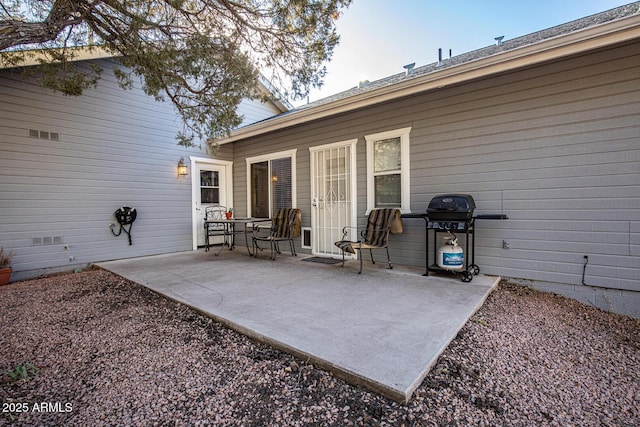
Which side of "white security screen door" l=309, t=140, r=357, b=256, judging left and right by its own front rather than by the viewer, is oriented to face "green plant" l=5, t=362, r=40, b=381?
front

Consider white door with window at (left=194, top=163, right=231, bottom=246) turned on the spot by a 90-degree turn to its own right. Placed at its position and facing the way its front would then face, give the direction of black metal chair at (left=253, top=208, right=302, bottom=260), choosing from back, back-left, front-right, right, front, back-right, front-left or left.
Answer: left

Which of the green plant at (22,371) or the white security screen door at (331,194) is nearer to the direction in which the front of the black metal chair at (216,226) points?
the white security screen door

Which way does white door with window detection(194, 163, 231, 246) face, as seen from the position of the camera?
facing the viewer and to the right of the viewer

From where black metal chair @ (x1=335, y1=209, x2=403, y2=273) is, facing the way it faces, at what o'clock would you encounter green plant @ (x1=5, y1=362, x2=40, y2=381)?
The green plant is roughly at 12 o'clock from the black metal chair.

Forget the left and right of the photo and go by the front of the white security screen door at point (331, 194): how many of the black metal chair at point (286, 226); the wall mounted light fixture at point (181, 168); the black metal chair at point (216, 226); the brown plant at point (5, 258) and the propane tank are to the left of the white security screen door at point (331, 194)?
1

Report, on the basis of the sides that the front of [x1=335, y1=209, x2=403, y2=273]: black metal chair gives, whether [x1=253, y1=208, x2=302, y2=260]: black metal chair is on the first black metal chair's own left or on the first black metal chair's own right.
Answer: on the first black metal chair's own right

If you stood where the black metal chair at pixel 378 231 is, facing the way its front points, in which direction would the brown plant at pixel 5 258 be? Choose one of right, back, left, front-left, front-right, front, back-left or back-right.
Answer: front-right

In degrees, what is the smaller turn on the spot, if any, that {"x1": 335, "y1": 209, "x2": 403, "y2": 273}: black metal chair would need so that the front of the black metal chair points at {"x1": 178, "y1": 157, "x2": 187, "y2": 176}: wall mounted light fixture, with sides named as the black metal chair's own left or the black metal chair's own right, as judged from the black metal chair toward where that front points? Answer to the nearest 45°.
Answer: approximately 45° to the black metal chair's own right

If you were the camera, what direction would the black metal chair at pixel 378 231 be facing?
facing the viewer and to the left of the viewer

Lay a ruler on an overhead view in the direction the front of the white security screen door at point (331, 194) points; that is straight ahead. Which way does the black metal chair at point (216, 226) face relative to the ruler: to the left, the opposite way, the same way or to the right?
to the left

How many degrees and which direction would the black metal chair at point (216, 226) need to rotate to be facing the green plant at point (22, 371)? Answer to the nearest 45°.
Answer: approximately 45° to its right

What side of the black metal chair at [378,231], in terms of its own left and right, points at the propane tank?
left

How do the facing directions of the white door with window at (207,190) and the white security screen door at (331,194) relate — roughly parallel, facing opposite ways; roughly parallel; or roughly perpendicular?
roughly perpendicular

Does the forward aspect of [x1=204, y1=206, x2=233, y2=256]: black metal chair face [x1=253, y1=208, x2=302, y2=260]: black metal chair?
yes
